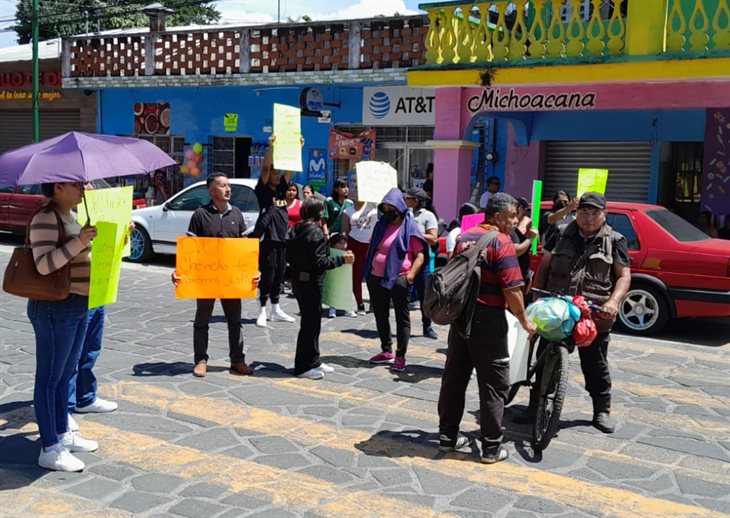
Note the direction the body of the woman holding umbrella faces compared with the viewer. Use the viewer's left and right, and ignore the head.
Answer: facing to the right of the viewer

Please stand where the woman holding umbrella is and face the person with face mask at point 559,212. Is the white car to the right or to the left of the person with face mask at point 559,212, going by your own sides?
left

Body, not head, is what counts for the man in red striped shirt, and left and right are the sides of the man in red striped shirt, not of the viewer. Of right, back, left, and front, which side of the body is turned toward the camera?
right

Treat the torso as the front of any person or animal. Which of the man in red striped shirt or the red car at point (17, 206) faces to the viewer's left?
the red car

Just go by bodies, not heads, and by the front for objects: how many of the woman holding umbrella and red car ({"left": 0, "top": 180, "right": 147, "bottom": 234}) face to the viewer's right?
1

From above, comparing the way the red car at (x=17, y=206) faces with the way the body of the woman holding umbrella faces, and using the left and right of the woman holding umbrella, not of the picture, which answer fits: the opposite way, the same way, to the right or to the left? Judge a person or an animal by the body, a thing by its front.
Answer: the opposite way

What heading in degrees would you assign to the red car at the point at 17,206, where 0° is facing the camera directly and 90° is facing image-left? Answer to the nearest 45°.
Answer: approximately 90°

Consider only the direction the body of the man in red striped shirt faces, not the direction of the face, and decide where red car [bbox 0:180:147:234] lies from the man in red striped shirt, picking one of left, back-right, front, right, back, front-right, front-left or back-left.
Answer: back-left

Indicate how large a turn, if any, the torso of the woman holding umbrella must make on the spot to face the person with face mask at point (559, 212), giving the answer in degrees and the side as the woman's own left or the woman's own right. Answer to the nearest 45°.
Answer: approximately 45° to the woman's own left

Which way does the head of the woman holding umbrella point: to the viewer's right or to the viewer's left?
to the viewer's right

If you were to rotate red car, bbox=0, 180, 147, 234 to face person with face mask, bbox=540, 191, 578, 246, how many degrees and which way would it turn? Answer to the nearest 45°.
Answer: approximately 135° to its left

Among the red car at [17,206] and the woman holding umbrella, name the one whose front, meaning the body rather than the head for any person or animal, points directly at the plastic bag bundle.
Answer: the woman holding umbrella

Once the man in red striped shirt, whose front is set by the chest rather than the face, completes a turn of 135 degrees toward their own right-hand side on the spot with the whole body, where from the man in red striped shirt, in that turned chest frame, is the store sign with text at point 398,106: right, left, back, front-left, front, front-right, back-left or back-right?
back-right

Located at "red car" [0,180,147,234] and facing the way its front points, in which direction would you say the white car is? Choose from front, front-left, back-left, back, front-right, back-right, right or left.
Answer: back-left
